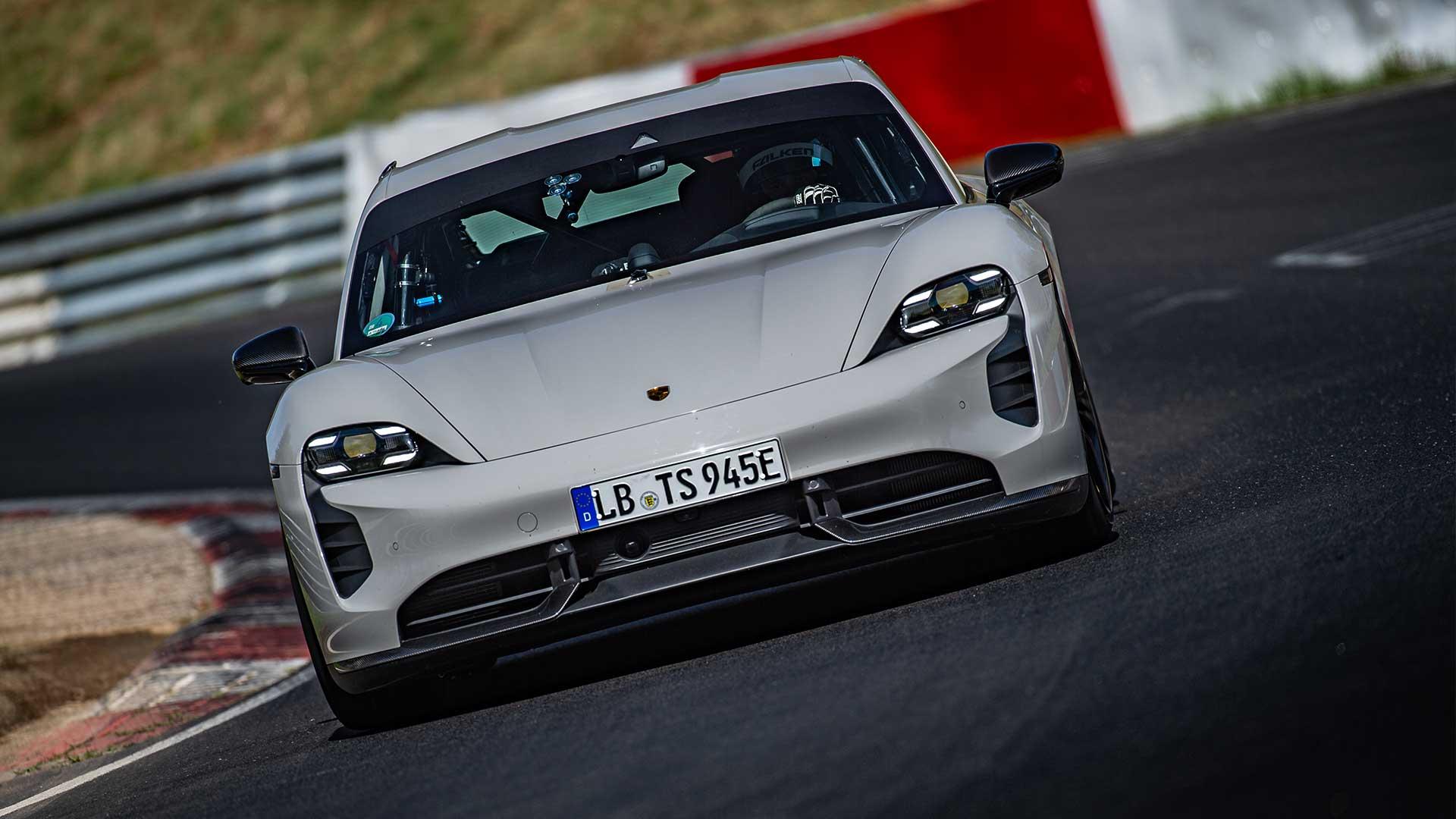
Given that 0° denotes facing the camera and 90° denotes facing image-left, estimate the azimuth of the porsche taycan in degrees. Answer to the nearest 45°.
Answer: approximately 0°

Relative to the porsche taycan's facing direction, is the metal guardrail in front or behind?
behind

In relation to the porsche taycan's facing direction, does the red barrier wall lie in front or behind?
behind

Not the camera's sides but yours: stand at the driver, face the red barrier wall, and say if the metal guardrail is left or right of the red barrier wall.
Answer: left
